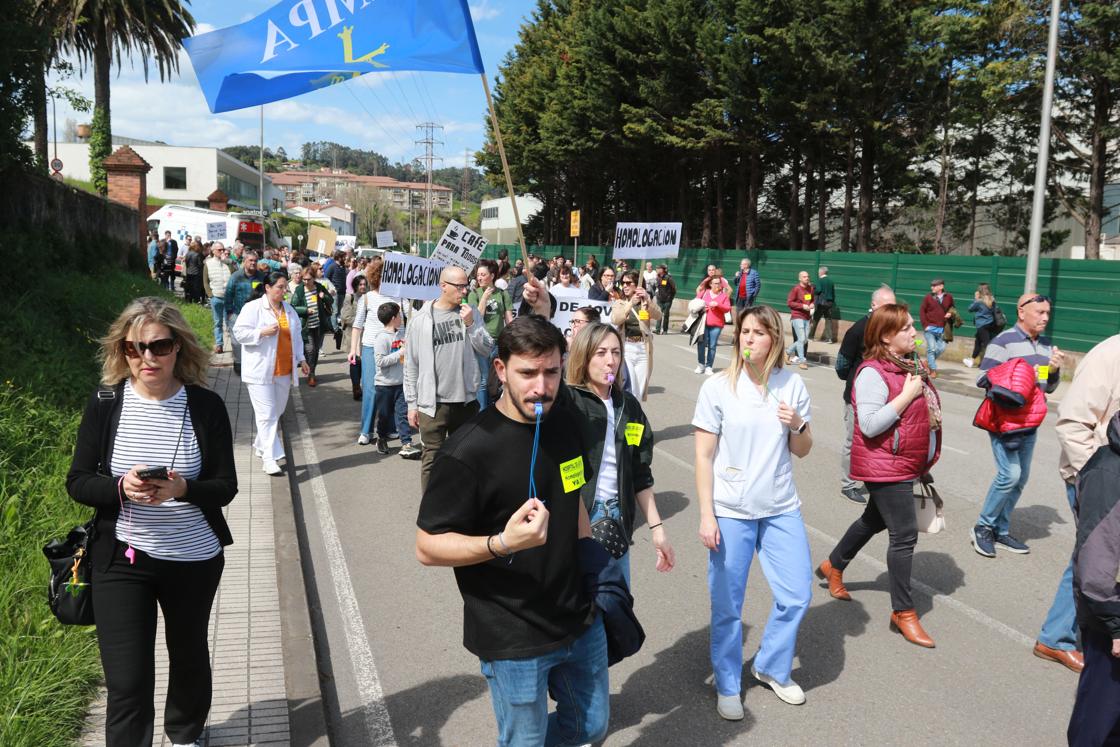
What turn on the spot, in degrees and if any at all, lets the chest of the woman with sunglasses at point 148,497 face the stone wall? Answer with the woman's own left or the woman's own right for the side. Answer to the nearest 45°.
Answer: approximately 180°

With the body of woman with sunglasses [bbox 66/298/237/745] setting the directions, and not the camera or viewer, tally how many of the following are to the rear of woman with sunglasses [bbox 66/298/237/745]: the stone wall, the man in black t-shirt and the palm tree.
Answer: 2

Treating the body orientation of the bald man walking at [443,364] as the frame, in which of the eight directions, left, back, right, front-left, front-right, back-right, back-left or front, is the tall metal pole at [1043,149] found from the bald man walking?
left

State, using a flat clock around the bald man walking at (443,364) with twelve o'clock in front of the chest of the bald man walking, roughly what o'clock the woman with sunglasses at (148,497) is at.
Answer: The woman with sunglasses is roughly at 2 o'clock from the bald man walking.

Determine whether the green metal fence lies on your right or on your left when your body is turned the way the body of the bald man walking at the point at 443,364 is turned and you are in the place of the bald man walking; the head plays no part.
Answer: on your left

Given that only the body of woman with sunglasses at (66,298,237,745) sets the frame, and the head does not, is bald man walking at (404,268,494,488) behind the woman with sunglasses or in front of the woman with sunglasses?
behind

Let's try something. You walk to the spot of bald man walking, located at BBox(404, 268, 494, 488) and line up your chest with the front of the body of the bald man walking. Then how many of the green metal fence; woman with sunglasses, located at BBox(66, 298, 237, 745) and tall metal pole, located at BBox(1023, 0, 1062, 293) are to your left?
2

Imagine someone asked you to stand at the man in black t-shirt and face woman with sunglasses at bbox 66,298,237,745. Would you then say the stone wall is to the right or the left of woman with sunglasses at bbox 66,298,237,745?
right
